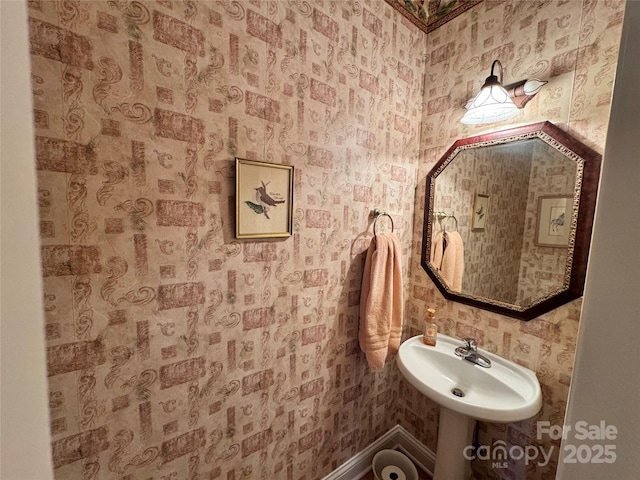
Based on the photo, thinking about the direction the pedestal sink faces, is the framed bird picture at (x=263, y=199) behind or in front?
in front

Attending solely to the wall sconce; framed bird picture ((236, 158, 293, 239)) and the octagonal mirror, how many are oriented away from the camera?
0

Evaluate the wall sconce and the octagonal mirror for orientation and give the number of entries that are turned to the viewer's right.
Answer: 0

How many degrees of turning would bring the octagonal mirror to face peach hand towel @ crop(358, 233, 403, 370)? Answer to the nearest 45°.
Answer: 0° — it already faces it

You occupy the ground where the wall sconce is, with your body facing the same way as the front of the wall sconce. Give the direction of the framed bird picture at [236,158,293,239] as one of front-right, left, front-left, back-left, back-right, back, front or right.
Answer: front

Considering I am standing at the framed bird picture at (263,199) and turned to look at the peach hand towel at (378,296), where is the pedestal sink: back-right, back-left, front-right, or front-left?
front-right

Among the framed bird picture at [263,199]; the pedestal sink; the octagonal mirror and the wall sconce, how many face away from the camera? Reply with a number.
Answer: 0

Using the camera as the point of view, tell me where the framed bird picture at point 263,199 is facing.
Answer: facing the viewer and to the right of the viewer

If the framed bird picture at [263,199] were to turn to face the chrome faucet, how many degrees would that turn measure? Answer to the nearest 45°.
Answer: approximately 45° to its left

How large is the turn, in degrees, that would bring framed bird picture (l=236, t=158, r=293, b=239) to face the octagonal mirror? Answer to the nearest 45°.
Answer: approximately 45° to its left

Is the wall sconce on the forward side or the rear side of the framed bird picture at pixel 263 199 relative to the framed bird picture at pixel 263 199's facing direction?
on the forward side

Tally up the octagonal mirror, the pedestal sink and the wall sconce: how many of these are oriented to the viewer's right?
0

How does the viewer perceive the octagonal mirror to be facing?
facing the viewer and to the left of the viewer
